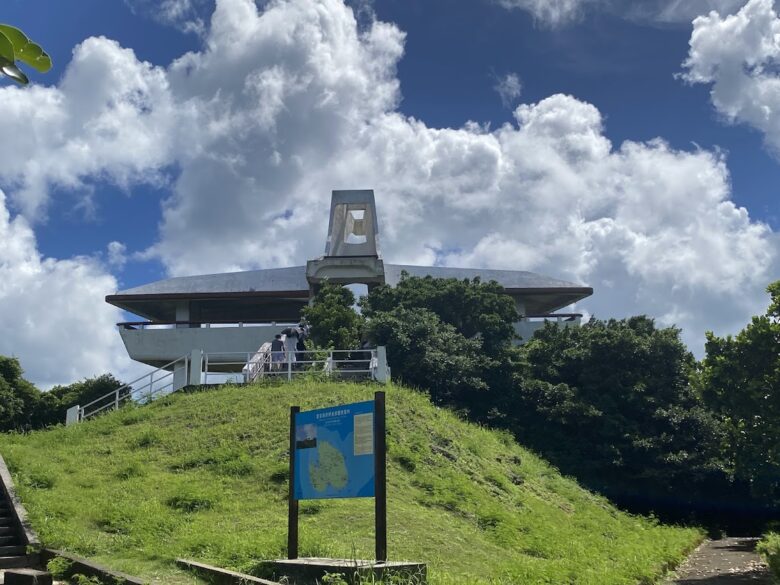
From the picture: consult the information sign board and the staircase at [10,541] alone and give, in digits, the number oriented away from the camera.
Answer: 0

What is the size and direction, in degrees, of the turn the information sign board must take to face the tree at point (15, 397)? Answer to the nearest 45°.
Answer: approximately 90° to its right

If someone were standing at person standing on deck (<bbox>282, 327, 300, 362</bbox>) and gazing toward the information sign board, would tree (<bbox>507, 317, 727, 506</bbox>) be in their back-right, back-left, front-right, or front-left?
front-left

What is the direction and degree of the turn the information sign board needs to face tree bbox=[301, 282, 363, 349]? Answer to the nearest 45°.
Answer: approximately 135° to its right

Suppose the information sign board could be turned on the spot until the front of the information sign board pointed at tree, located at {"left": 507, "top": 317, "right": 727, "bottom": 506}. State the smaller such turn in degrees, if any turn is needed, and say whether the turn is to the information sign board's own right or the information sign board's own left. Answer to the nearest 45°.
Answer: approximately 180°

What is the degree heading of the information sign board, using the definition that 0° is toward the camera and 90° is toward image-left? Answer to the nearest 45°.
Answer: approximately 45°

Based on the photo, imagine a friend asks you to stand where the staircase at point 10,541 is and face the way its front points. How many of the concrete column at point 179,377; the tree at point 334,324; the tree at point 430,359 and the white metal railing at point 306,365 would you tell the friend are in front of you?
0

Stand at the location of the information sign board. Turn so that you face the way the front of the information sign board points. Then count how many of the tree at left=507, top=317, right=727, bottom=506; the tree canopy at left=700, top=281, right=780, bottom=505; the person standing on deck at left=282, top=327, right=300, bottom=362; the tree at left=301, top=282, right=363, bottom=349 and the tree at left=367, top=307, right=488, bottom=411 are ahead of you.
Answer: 0

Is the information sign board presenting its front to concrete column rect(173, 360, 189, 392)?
no

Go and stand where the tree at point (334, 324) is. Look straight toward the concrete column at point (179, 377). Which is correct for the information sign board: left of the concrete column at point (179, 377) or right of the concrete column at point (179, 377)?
left

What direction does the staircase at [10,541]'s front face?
toward the camera

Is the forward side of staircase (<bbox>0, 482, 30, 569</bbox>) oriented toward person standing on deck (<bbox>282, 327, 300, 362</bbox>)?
no

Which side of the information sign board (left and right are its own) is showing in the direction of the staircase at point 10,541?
right

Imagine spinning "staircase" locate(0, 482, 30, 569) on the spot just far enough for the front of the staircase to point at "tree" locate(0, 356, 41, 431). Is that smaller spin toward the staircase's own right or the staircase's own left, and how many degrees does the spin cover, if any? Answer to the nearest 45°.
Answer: approximately 180°

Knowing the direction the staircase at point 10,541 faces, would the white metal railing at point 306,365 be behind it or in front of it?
behind

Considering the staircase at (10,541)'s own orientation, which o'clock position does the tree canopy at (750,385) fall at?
The tree canopy is roughly at 9 o'clock from the staircase.

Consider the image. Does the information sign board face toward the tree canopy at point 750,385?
no
